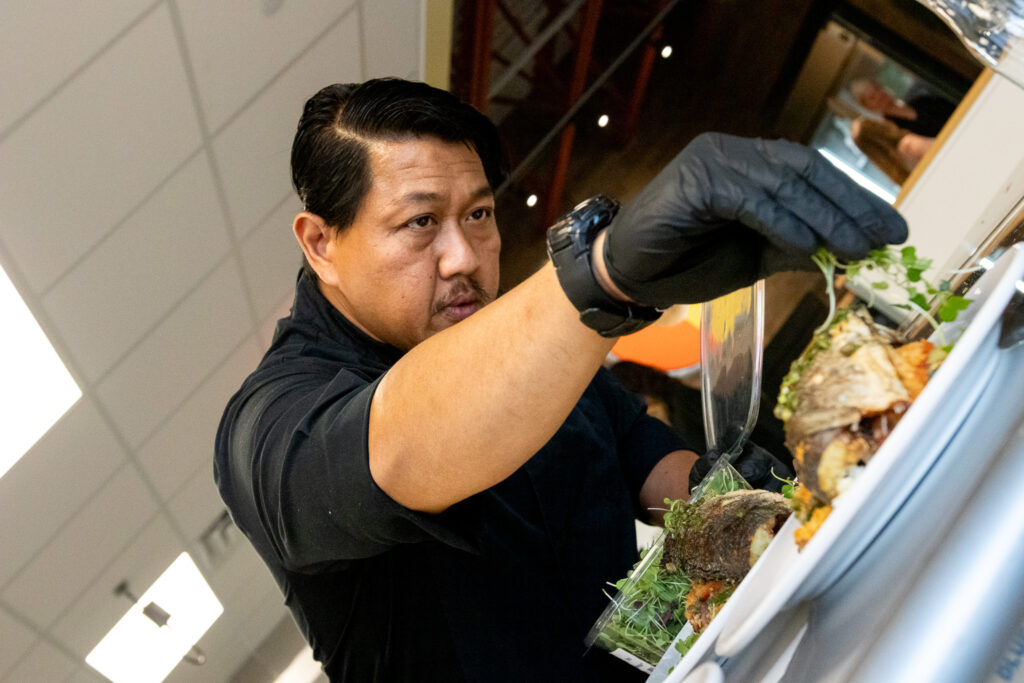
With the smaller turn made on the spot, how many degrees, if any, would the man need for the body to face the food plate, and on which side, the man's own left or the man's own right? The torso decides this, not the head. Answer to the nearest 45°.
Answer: approximately 45° to the man's own right

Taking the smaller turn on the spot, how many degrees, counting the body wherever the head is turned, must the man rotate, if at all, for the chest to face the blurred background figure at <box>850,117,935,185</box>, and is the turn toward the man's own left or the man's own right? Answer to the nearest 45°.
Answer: approximately 135° to the man's own left

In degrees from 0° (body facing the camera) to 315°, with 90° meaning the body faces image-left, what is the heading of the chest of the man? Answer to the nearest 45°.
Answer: approximately 315°

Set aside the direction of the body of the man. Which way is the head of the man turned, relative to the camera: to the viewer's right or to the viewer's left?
to the viewer's right

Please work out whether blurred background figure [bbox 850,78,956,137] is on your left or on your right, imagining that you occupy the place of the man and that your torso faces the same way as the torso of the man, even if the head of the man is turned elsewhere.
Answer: on your left
